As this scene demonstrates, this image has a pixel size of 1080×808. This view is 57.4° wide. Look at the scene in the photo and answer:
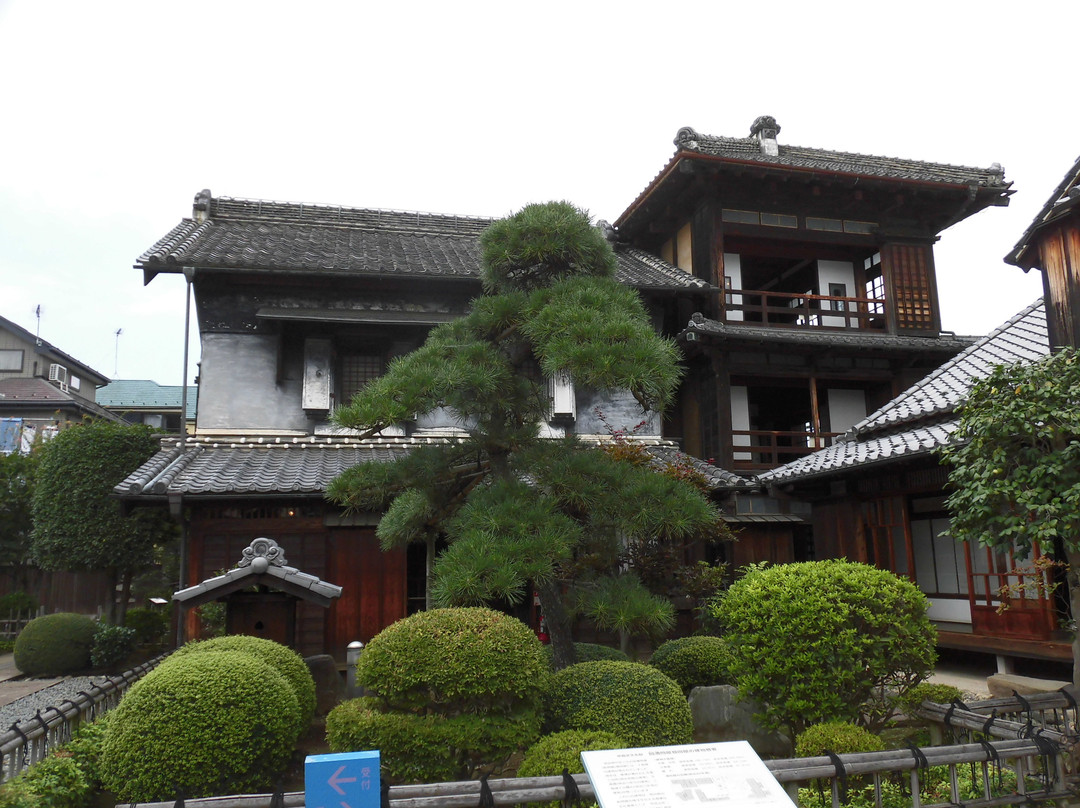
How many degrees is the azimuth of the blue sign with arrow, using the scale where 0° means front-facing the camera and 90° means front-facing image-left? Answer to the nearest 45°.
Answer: approximately 0°

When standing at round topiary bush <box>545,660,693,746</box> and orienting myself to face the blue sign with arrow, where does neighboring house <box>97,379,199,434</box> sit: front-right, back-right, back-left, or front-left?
back-right

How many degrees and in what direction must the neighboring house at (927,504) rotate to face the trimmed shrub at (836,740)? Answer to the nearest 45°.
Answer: approximately 45° to its left

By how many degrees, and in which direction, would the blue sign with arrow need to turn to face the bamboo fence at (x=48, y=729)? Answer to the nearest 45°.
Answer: approximately 135° to its right

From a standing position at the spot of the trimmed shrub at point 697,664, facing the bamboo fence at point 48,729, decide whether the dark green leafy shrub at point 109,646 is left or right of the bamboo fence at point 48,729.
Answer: right

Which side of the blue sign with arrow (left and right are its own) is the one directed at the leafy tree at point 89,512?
back

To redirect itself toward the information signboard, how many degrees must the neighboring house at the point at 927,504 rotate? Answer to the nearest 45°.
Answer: approximately 45° to its left

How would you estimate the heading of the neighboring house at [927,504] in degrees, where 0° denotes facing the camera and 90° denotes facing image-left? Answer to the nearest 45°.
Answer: approximately 45°

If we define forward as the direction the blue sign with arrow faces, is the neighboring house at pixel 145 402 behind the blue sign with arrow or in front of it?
behind

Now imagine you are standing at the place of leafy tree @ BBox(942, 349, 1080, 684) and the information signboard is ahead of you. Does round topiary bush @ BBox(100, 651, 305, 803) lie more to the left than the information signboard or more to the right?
right

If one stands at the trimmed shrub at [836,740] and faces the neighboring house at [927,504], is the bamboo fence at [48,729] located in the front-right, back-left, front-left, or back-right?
back-left

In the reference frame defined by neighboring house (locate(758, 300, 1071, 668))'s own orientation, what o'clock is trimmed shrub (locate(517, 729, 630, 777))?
The trimmed shrub is roughly at 11 o'clock from the neighboring house.

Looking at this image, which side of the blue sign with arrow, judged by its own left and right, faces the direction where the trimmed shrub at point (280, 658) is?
back

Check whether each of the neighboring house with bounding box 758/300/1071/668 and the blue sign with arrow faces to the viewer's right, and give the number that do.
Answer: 0
